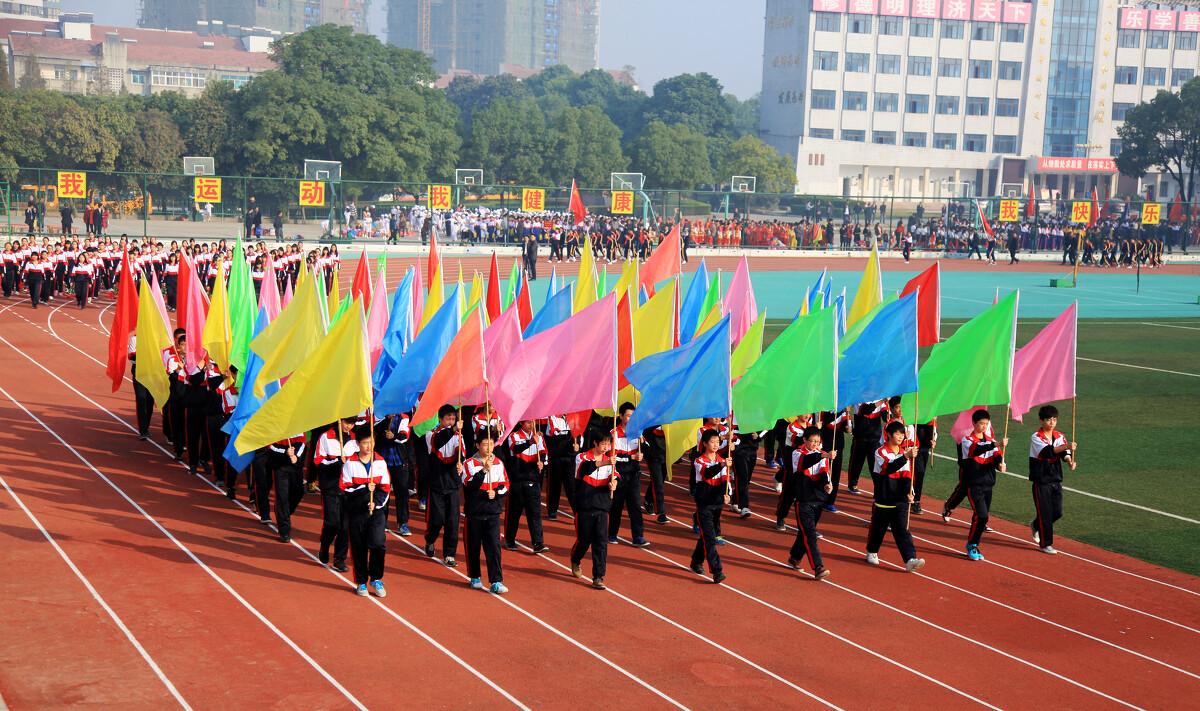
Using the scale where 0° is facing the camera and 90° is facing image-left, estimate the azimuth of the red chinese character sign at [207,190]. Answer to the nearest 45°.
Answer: approximately 0°

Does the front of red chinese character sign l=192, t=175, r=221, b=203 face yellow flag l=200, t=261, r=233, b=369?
yes

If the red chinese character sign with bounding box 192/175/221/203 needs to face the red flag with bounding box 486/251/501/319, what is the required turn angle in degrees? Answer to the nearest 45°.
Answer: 0° — it already faces it

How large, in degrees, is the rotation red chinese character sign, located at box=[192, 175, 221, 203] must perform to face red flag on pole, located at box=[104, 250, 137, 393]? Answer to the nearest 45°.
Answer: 0° — it already faces it

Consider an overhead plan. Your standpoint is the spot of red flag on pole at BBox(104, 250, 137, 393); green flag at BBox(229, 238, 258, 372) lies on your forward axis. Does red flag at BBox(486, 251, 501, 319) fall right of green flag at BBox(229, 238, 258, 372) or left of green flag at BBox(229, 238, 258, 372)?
left

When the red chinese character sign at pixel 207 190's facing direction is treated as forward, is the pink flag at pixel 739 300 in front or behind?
in front

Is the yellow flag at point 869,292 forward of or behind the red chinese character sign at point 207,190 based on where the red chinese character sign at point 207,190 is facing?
forward

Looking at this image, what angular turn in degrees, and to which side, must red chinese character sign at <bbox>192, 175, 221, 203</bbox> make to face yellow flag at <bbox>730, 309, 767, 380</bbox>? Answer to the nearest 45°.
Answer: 0° — it already faces it
